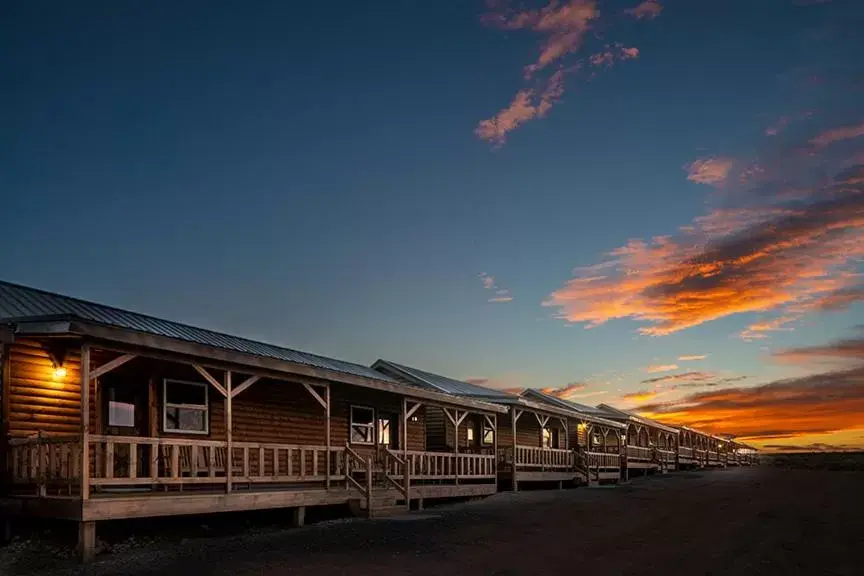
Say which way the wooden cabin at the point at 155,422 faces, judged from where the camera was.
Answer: facing the viewer and to the right of the viewer

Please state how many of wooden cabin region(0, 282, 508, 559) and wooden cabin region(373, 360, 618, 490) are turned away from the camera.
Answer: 0

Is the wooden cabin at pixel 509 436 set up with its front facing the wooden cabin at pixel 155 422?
no

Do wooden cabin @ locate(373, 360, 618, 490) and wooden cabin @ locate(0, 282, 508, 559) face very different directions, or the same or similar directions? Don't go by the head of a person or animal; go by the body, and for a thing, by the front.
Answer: same or similar directions

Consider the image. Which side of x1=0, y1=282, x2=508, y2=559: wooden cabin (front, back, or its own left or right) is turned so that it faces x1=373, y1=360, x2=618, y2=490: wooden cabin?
left
